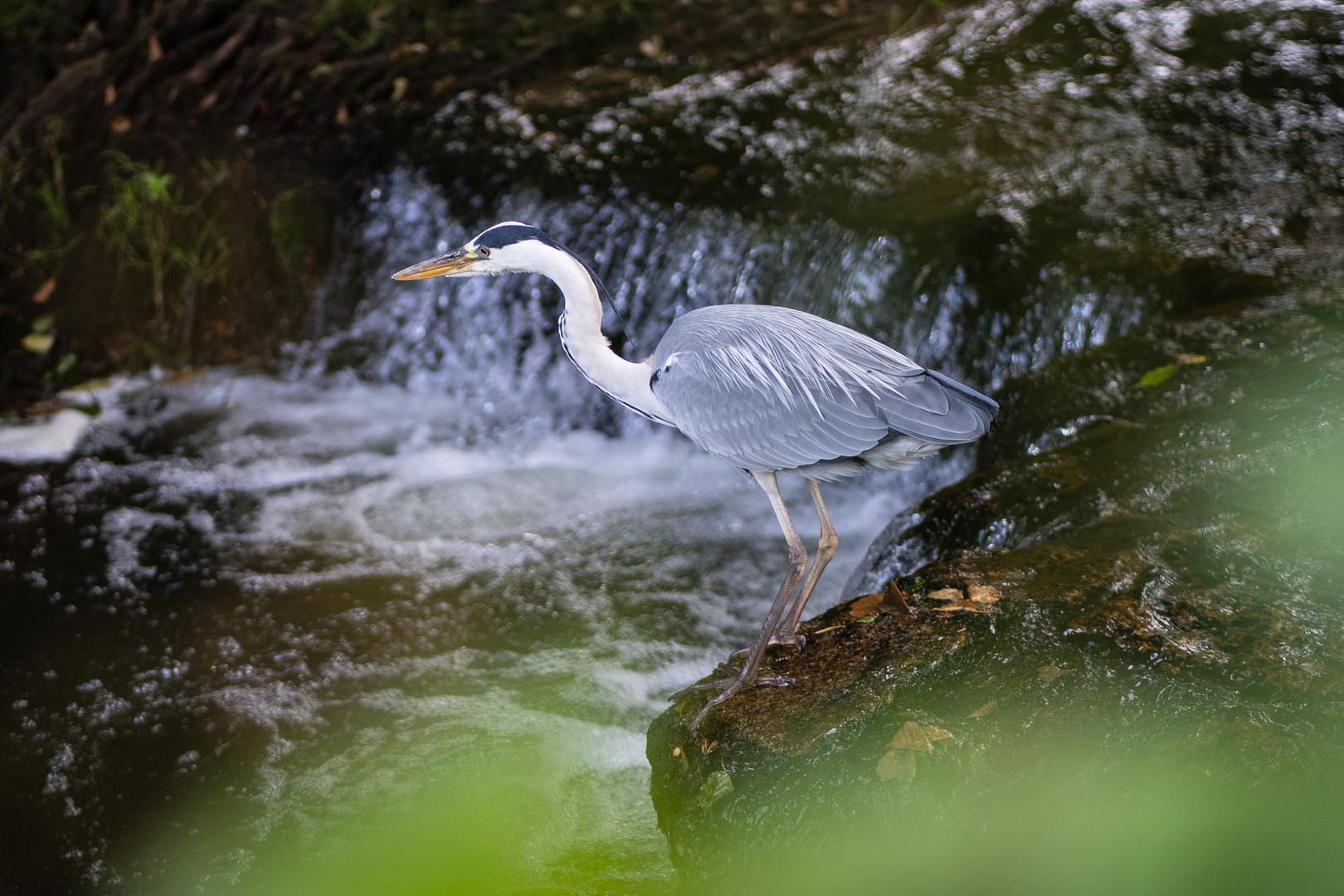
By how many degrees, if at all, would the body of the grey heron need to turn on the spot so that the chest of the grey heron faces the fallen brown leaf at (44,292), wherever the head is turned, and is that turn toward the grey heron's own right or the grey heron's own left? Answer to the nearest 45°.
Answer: approximately 45° to the grey heron's own right

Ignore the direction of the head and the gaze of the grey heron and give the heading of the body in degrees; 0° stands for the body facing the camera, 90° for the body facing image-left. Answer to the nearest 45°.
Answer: approximately 90°
